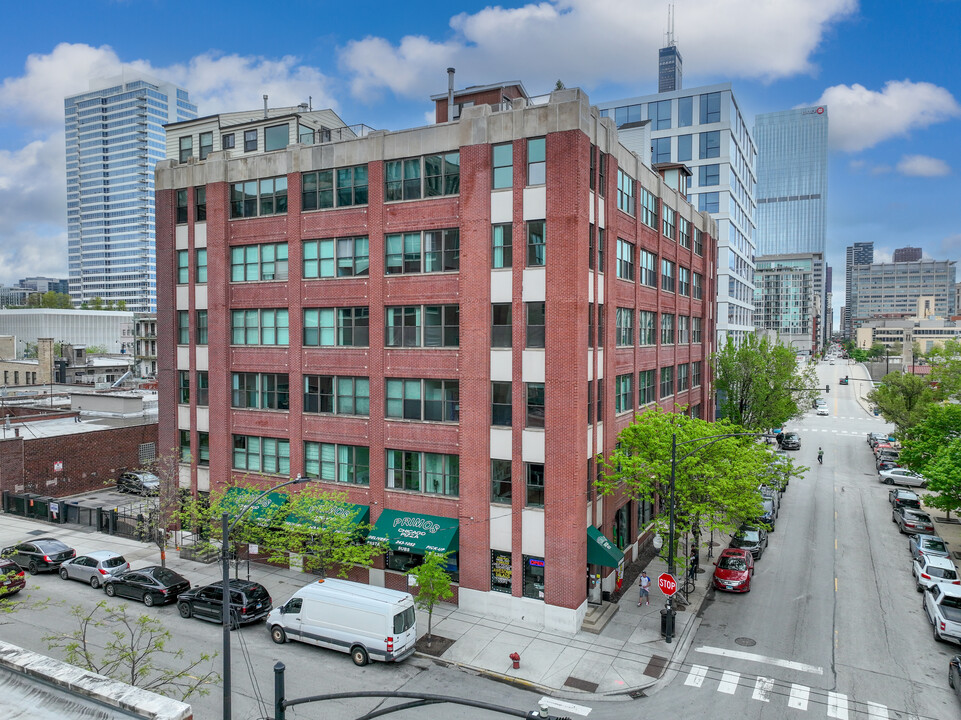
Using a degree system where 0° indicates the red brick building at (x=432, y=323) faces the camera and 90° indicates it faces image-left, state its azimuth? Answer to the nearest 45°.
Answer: approximately 45°

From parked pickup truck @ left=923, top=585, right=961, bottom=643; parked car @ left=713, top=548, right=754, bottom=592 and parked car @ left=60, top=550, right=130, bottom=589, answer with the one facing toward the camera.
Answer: parked car @ left=713, top=548, right=754, bottom=592

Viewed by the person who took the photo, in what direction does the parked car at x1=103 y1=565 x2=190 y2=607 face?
facing away from the viewer and to the left of the viewer

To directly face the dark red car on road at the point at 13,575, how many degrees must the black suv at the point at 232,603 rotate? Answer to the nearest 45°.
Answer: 0° — it already faces it

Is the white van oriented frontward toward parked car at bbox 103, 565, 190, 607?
yes

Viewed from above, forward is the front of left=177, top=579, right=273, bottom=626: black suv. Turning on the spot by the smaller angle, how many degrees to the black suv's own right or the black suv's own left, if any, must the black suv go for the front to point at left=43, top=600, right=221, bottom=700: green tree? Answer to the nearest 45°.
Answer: approximately 90° to the black suv's own left

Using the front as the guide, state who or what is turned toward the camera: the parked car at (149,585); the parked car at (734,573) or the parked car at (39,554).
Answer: the parked car at (734,573)

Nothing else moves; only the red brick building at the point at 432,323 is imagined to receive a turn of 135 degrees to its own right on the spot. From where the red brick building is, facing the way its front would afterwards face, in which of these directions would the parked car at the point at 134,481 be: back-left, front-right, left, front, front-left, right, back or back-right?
front-left

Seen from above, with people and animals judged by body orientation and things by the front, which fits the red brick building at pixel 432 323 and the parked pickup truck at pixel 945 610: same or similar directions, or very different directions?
very different directions

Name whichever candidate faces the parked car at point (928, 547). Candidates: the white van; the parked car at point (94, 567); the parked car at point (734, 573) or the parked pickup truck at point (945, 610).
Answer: the parked pickup truck at point (945, 610)

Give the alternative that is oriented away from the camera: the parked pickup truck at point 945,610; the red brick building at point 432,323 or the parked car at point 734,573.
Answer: the parked pickup truck at point 945,610

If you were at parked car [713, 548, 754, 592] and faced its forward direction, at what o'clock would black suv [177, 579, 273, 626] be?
The black suv is roughly at 2 o'clock from the parked car.
